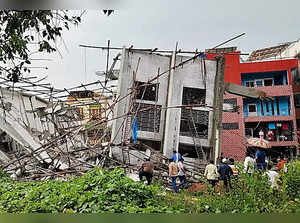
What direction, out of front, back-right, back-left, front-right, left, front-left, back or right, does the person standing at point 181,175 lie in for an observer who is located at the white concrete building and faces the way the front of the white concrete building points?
front

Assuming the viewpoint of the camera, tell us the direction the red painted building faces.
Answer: facing the viewer

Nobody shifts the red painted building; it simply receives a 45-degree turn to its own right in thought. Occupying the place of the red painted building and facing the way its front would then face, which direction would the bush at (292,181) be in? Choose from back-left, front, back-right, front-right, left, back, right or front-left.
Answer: front-left

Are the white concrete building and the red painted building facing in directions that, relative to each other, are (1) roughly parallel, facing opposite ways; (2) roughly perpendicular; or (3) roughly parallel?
roughly parallel

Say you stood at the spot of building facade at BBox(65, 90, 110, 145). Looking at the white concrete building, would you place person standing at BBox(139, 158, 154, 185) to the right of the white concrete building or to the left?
right

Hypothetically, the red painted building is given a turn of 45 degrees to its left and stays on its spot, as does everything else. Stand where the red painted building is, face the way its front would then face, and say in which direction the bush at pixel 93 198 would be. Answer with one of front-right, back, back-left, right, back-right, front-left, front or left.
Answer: front-right

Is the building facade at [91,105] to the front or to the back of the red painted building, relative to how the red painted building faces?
to the back

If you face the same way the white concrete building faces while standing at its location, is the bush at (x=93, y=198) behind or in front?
in front

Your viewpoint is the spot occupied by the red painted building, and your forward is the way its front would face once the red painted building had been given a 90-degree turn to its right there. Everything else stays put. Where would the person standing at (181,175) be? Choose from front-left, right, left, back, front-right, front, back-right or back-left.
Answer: left

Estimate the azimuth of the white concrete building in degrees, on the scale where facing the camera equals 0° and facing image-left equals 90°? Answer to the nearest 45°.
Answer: approximately 0°

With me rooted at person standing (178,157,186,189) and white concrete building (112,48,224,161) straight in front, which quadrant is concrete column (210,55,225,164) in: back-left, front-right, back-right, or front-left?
front-right

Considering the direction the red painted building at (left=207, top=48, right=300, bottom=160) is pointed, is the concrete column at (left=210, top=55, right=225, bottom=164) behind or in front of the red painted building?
in front

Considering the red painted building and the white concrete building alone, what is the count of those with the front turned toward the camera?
2
